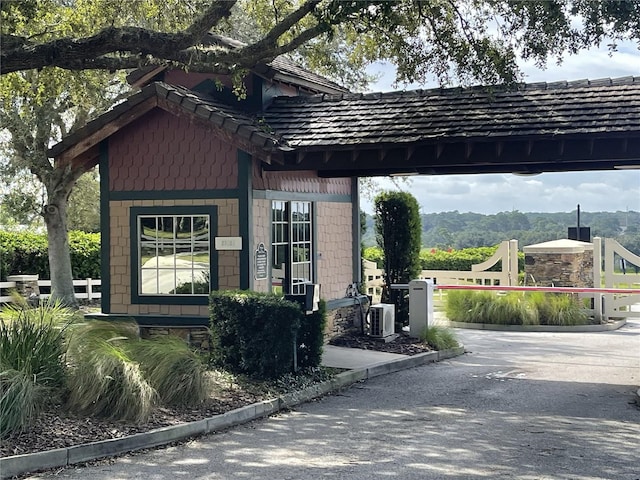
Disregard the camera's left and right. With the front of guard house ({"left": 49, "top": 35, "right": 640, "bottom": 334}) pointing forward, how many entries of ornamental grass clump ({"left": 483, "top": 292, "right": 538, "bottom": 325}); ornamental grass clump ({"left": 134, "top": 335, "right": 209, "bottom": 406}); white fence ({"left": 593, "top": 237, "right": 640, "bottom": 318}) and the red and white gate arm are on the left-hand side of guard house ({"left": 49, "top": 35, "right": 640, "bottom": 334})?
3

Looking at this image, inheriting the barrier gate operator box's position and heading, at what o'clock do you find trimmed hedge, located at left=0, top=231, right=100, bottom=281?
The trimmed hedge is roughly at 4 o'clock from the barrier gate operator box.

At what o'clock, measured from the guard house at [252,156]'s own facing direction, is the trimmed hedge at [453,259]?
The trimmed hedge is roughly at 8 o'clock from the guard house.

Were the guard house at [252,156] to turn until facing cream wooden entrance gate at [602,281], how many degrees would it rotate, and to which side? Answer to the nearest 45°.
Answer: approximately 90° to its left

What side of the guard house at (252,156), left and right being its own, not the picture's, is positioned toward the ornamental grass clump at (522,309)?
left

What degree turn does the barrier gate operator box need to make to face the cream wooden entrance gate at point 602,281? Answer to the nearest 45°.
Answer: approximately 135° to its left

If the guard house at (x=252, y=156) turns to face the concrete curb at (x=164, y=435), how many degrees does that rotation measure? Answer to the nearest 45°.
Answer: approximately 45° to its right

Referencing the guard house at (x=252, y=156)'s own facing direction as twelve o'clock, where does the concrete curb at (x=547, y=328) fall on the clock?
The concrete curb is roughly at 9 o'clock from the guard house.

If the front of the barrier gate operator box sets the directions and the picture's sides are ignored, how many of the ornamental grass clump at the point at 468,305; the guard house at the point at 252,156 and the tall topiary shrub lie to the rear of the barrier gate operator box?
2

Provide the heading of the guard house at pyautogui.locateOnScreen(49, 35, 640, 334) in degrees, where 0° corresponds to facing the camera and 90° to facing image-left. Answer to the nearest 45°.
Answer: approximately 315°

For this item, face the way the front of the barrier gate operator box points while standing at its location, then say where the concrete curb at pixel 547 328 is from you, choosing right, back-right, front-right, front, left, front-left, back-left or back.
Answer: back-left

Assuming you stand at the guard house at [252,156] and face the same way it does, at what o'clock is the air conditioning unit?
The air conditioning unit is roughly at 9 o'clock from the guard house.
